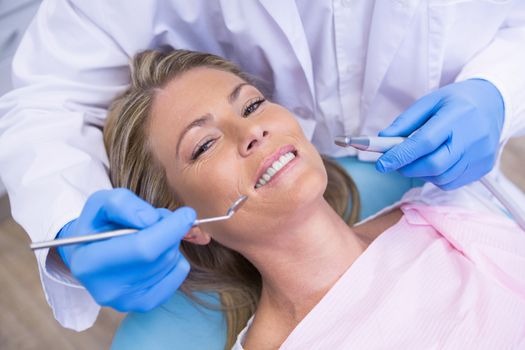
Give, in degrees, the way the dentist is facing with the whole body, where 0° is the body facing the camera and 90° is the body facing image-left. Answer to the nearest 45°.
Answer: approximately 0°
